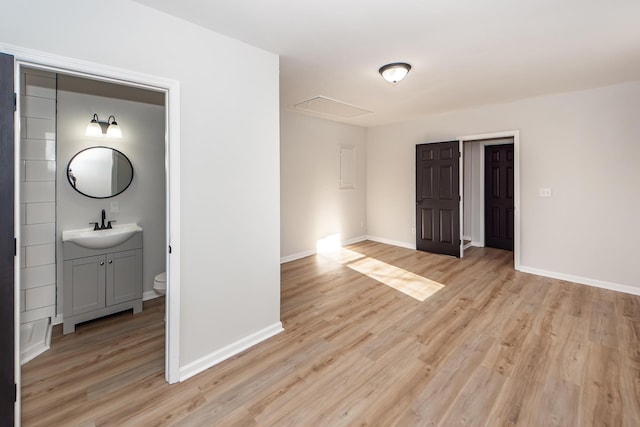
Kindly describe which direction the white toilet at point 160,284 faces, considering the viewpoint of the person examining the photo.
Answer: facing to the left of the viewer

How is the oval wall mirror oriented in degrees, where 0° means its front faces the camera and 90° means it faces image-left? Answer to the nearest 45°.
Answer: approximately 0°

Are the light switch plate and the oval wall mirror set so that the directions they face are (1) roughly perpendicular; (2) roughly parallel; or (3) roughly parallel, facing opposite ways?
roughly perpendicular

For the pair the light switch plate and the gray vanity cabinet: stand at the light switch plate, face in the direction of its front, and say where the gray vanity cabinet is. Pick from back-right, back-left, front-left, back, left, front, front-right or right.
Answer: front-right

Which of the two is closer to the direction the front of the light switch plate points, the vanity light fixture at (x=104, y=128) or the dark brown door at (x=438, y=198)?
the vanity light fixture

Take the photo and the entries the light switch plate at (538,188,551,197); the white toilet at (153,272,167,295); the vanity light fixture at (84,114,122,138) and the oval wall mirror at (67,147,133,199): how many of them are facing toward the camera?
3

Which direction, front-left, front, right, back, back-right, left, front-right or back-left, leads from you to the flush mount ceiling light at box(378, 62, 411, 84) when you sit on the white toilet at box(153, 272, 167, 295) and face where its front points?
back-left

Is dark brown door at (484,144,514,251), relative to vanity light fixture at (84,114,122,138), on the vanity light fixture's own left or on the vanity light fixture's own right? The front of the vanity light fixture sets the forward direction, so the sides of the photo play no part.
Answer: on the vanity light fixture's own left
